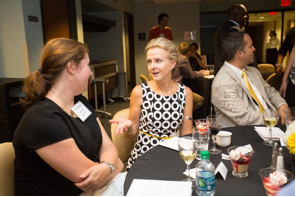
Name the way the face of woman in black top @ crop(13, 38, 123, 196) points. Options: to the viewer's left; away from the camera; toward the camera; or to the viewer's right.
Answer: to the viewer's right

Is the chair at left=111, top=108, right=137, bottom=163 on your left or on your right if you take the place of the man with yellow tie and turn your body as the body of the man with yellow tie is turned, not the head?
on your right

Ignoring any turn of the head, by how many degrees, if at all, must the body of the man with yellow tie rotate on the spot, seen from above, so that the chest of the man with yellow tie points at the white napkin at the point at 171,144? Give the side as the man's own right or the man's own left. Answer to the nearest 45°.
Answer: approximately 45° to the man's own right

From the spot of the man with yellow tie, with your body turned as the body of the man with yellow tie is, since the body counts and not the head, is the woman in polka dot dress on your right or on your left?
on your right
